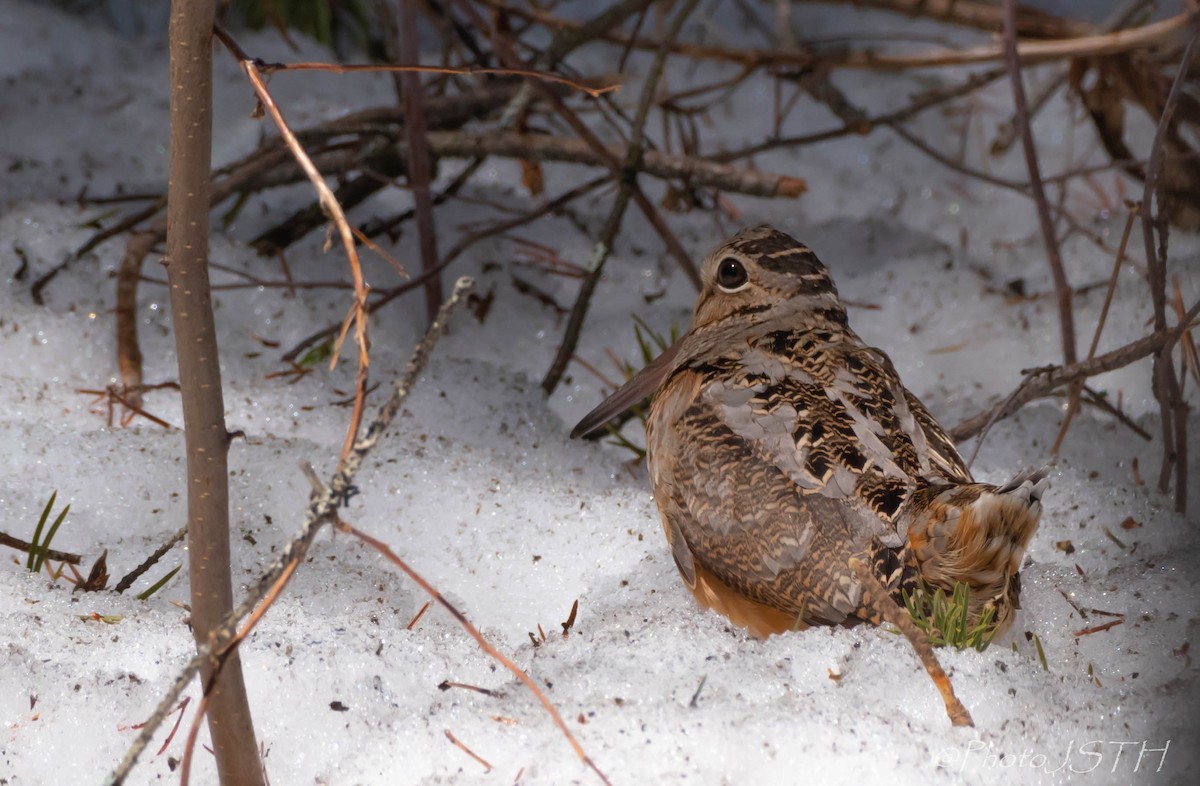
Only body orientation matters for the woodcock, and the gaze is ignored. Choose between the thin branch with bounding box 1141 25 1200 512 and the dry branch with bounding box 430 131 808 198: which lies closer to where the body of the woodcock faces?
the dry branch

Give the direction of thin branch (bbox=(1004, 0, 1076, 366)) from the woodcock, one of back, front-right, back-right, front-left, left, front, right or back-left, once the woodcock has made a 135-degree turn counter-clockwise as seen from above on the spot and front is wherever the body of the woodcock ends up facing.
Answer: back-left

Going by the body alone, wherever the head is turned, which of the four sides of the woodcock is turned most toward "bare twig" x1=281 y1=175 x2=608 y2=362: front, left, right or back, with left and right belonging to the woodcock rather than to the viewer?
front

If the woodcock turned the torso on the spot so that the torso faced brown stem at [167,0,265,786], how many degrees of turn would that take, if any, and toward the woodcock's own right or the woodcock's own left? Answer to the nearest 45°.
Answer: approximately 90° to the woodcock's own left

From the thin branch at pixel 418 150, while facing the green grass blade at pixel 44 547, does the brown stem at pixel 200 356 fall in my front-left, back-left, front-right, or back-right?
front-left

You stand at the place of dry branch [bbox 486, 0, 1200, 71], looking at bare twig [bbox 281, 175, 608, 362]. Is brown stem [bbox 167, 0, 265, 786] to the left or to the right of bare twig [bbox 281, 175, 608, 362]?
left

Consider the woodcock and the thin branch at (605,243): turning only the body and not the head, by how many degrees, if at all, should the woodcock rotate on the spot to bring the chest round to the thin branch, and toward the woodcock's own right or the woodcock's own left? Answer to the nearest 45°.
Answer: approximately 45° to the woodcock's own right

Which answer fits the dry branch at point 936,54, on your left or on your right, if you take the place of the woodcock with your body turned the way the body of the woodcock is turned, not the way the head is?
on your right

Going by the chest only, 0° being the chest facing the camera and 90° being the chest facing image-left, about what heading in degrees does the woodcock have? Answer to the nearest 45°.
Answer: approximately 135°

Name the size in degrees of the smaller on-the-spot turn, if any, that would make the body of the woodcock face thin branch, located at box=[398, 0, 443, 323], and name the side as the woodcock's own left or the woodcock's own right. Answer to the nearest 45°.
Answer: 0° — it already faces it
